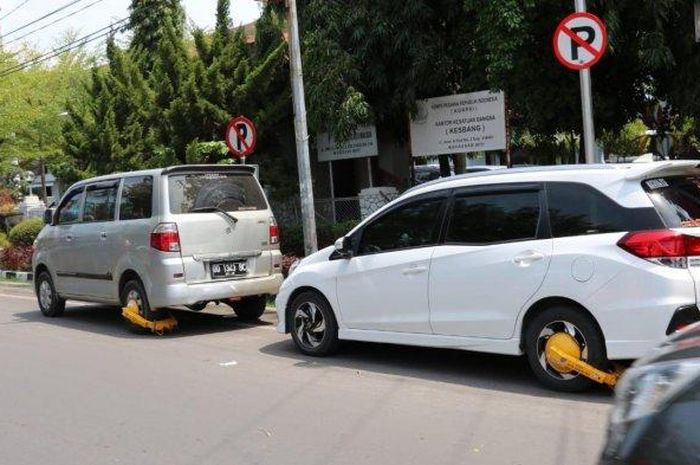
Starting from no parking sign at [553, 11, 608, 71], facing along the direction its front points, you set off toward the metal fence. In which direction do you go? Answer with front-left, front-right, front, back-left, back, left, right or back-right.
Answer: back-right

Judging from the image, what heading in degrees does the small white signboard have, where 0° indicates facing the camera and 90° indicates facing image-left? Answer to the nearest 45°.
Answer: approximately 0°

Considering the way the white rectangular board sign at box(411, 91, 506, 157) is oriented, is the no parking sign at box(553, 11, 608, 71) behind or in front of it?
in front

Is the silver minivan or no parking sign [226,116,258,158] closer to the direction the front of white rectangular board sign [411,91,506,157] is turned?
the silver minivan

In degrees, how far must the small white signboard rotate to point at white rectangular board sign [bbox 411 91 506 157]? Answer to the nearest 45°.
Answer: approximately 45° to its left

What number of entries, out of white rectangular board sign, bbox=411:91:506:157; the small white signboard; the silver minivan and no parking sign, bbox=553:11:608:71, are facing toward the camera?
3

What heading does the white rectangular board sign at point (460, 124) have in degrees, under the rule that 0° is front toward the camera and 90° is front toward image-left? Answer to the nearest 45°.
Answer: approximately 0°

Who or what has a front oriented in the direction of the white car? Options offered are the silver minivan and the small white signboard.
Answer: the small white signboard

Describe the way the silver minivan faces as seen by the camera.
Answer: facing away from the viewer and to the left of the viewer

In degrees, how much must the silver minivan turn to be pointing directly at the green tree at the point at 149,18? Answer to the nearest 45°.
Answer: approximately 45° to its right

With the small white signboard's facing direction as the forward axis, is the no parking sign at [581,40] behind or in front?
in front
